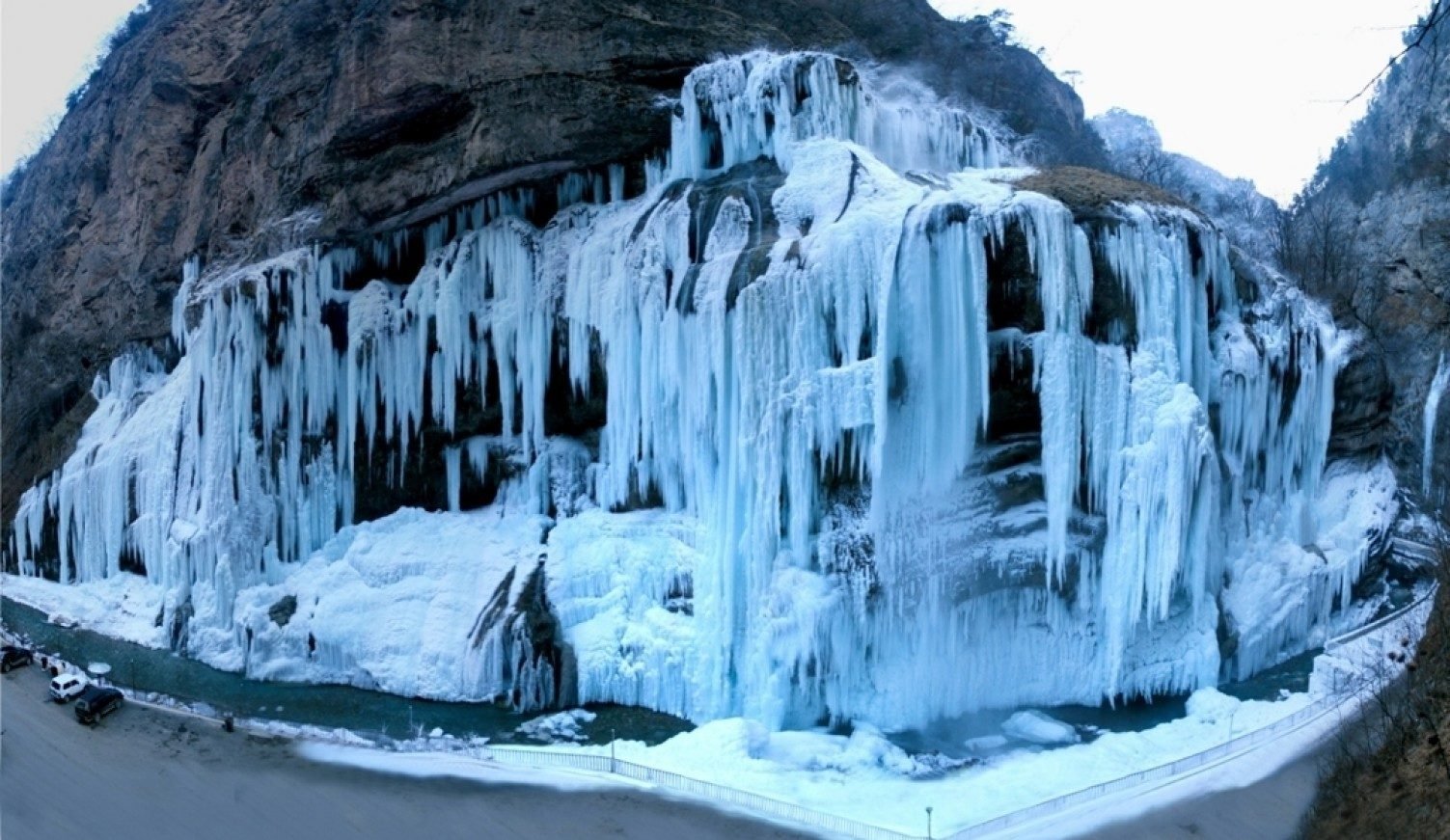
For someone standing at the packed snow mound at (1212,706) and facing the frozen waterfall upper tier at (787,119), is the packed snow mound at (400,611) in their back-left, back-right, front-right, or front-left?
front-left
